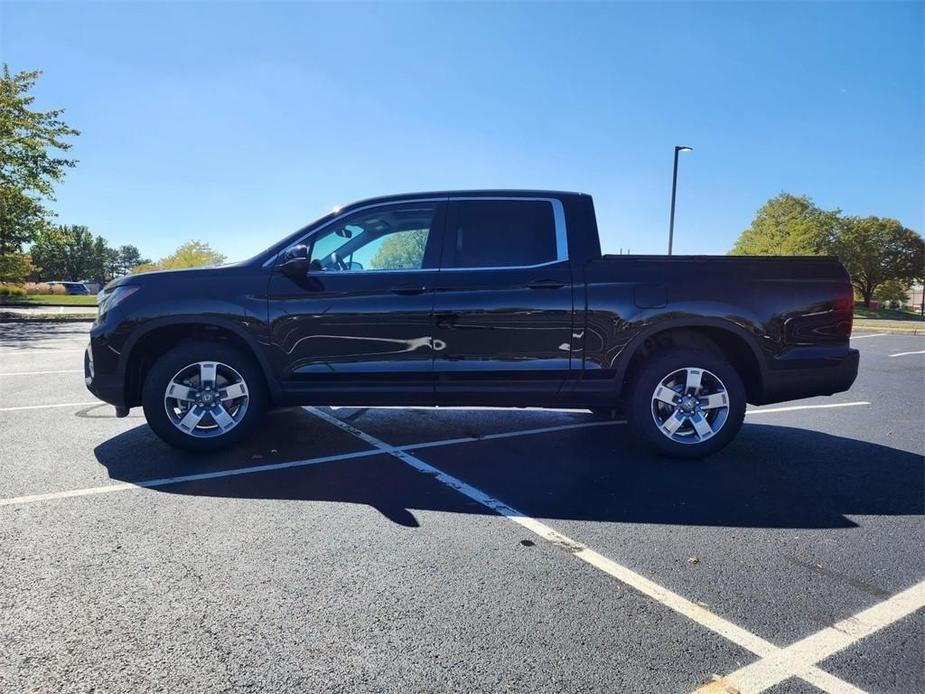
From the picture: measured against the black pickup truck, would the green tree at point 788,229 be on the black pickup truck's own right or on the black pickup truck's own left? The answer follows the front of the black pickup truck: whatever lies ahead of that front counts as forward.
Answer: on the black pickup truck's own right

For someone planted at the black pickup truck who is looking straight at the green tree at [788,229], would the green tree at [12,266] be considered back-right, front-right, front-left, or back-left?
front-left

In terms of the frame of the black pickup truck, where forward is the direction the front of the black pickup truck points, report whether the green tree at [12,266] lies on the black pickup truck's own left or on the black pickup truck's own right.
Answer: on the black pickup truck's own right

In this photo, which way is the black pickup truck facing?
to the viewer's left

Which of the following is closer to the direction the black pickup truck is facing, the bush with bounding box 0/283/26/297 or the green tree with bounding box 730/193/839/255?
the bush

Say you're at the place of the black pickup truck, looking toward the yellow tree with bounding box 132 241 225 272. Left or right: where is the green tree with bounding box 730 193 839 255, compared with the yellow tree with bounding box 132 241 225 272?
right

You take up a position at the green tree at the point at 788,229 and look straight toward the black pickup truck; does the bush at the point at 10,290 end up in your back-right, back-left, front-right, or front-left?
front-right

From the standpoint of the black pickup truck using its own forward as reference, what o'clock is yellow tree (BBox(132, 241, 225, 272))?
The yellow tree is roughly at 2 o'clock from the black pickup truck.
